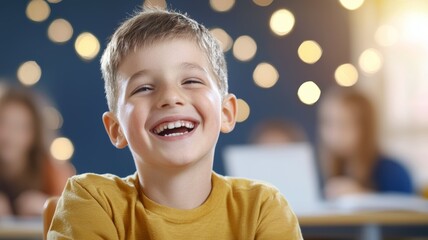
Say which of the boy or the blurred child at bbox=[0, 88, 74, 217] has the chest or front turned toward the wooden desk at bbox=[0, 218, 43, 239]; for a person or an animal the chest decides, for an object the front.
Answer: the blurred child

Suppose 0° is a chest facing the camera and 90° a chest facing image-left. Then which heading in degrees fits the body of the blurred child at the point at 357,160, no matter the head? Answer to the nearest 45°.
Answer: approximately 45°

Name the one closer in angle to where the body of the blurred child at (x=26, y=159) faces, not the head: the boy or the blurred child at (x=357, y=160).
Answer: the boy

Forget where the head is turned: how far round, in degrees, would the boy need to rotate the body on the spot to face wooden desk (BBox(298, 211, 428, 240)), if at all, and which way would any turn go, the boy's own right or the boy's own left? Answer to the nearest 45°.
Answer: approximately 135° to the boy's own left

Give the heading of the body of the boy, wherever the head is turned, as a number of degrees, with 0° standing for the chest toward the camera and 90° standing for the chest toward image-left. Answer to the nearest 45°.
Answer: approximately 0°

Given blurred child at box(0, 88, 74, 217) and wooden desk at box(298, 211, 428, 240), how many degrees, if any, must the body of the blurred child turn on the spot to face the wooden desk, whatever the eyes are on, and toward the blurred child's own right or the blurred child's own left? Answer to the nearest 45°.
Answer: approximately 45° to the blurred child's own left

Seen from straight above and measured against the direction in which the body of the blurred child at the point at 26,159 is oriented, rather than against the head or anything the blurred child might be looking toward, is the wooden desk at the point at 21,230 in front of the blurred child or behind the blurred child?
in front

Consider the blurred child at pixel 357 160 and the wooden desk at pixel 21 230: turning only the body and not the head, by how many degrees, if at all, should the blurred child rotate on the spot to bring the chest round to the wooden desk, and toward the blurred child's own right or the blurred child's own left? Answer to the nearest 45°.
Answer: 0° — they already face it

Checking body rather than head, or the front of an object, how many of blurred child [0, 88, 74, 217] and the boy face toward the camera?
2
